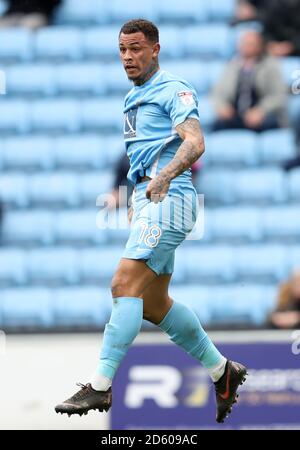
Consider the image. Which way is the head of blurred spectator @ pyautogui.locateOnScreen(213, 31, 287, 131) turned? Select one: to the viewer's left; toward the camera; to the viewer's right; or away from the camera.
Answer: toward the camera

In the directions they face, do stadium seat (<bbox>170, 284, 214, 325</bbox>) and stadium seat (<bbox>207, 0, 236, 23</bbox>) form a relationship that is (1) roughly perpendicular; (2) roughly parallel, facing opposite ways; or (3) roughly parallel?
roughly parallel

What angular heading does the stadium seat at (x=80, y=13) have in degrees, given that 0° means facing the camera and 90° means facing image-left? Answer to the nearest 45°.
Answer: approximately 0°

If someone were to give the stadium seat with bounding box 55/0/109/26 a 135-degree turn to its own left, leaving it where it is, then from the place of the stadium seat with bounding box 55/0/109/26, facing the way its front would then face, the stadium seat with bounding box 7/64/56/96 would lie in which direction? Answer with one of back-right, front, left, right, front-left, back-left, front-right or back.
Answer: back

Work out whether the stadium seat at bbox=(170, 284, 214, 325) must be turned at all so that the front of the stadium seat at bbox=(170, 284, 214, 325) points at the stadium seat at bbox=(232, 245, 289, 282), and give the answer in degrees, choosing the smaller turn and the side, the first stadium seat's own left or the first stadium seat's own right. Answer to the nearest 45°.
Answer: approximately 135° to the first stadium seat's own left

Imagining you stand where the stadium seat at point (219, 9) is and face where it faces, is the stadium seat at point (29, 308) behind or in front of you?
in front

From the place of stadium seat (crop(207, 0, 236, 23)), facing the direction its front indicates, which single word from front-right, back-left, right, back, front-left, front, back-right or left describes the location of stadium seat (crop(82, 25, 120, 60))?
right

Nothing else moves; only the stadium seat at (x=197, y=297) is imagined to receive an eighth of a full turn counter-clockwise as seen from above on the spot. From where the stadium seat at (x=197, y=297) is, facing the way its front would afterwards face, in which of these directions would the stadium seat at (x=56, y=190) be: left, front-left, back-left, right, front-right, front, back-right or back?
back

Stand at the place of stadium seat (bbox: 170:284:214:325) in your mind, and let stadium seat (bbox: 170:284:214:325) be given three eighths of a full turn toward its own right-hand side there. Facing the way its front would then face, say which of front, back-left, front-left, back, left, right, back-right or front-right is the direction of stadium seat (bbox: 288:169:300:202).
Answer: right

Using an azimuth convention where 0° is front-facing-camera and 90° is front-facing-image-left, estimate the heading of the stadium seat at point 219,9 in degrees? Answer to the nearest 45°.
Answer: approximately 0°

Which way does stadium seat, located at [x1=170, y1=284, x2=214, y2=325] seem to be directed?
toward the camera

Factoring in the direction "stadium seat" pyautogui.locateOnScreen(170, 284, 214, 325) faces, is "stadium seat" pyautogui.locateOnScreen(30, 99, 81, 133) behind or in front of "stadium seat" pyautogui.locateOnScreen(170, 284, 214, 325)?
behind

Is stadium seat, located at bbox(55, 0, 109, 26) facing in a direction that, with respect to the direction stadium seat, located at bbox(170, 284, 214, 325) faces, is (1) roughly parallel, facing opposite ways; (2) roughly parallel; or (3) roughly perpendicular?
roughly parallel
